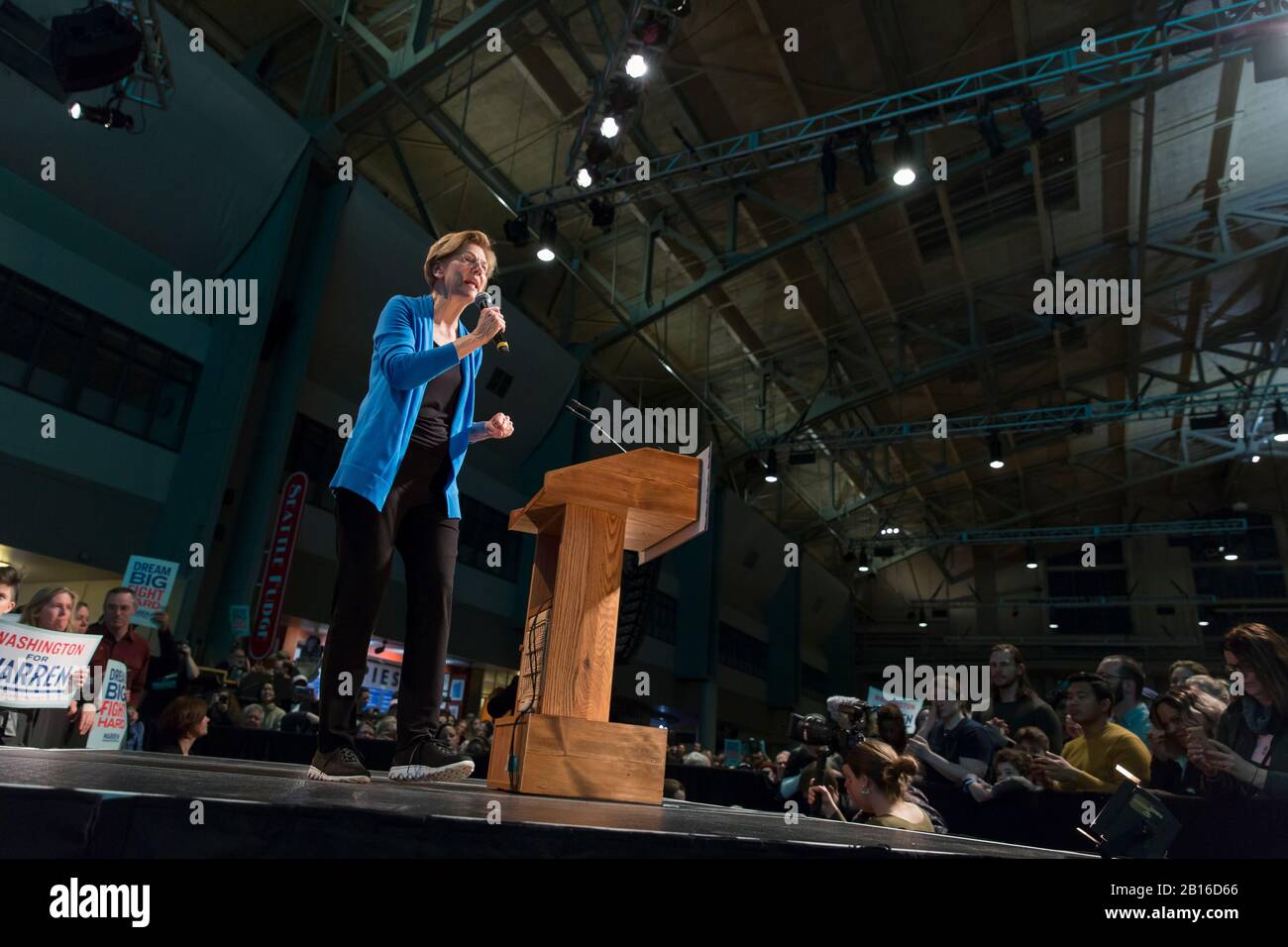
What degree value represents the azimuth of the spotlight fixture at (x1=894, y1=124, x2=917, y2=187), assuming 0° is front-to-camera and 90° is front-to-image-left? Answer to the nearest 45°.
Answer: approximately 0°

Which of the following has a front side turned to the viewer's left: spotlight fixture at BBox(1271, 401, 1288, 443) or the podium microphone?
the podium microphone

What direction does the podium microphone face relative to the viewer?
to the viewer's left

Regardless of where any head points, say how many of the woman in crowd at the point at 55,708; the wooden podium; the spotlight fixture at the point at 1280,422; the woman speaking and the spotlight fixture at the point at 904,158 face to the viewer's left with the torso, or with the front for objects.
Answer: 0

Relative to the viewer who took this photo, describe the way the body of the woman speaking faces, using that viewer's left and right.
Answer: facing the viewer and to the right of the viewer

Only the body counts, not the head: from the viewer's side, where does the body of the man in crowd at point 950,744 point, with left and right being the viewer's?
facing the viewer and to the left of the viewer

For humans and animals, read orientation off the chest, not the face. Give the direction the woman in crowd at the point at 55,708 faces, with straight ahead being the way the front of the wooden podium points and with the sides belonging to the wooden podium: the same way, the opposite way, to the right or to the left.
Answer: the same way

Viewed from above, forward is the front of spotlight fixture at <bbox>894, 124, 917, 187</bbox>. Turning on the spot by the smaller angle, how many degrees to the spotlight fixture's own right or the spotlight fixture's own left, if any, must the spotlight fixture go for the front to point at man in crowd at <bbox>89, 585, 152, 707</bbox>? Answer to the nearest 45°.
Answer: approximately 45° to the spotlight fixture's own right

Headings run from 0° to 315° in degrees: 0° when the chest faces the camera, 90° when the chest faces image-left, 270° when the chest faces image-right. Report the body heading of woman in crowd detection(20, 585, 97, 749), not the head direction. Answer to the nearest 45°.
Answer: approximately 315°

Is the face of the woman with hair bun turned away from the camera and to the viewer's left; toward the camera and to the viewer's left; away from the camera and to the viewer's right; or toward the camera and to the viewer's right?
away from the camera and to the viewer's left

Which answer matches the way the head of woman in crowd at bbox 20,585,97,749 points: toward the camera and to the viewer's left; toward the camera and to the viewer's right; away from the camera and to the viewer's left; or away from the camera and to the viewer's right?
toward the camera and to the viewer's right

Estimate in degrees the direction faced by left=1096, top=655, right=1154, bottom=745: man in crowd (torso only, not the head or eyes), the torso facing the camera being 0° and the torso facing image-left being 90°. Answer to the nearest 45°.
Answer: approximately 45°

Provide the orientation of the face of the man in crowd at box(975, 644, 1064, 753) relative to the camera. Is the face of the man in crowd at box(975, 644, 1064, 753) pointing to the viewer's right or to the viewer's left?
to the viewer's left

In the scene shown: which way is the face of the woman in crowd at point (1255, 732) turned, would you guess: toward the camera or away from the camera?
toward the camera

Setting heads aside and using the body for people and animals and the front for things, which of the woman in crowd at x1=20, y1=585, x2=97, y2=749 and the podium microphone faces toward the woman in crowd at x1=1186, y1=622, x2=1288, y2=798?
the woman in crowd at x1=20, y1=585, x2=97, y2=749

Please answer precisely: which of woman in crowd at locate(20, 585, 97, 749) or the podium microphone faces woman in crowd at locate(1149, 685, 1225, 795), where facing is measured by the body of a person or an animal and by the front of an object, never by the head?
woman in crowd at locate(20, 585, 97, 749)

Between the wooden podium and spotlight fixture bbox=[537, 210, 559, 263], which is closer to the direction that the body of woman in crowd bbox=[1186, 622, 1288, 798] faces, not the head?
the wooden podium

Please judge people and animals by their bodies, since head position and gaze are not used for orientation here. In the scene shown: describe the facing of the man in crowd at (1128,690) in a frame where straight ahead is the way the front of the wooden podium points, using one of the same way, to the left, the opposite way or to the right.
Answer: the opposite way
